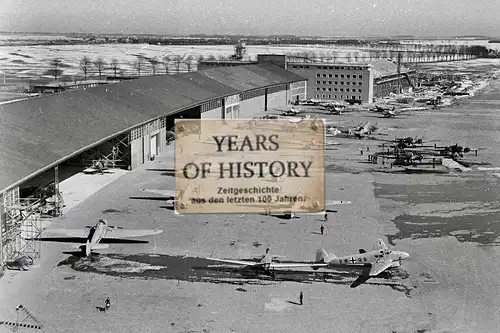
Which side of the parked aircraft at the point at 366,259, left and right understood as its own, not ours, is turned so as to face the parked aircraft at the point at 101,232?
back

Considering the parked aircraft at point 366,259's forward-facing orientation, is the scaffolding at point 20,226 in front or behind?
behind

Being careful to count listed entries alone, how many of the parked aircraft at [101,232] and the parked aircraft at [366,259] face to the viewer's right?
1

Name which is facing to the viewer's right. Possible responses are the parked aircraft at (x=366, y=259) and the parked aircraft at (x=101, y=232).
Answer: the parked aircraft at (x=366, y=259)

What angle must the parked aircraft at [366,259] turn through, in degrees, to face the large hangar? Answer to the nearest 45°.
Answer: approximately 135° to its left

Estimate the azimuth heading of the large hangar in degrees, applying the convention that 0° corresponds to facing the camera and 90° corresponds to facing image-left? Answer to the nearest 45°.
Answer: approximately 315°

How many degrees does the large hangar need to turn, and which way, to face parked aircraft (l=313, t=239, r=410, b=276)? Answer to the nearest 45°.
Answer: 0° — it already faces it

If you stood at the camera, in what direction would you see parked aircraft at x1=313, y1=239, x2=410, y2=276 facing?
facing to the right of the viewer

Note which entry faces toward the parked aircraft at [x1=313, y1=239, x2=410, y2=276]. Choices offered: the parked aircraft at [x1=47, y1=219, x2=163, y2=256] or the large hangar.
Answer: the large hangar

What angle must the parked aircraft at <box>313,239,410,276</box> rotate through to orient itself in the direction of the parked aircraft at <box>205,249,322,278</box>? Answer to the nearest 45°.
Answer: approximately 180°

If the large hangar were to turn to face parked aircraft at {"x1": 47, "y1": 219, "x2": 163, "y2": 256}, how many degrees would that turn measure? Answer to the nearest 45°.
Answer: approximately 45° to its right

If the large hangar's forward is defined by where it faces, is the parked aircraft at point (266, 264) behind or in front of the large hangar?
in front
